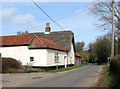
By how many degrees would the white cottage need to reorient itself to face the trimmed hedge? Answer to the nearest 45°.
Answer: approximately 90° to its right

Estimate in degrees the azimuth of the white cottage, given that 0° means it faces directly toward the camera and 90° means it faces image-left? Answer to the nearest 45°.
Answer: approximately 315°
